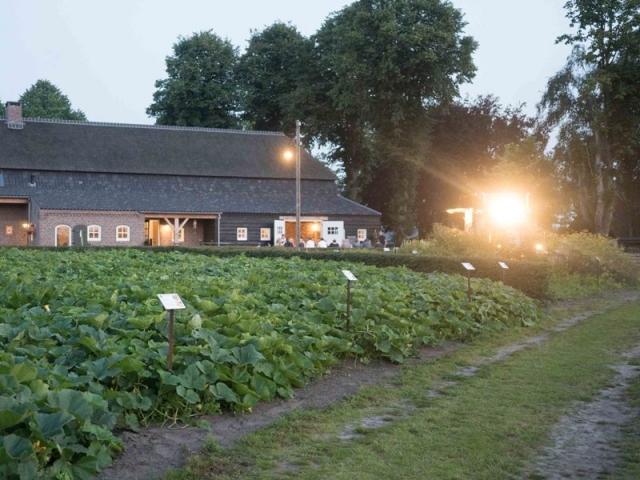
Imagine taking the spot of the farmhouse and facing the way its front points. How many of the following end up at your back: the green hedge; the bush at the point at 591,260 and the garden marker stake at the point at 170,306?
0

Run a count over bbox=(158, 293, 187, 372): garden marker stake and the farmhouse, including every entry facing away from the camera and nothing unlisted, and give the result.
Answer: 0

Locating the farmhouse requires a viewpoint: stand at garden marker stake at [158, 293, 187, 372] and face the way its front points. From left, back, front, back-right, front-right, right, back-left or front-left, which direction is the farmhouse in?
back-left

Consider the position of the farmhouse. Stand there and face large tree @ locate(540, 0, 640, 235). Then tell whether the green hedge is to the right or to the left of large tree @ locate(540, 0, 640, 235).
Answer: right

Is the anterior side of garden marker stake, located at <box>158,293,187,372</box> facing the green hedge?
no

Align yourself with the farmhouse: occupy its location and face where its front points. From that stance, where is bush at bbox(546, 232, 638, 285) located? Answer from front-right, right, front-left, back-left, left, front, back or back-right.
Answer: front-left

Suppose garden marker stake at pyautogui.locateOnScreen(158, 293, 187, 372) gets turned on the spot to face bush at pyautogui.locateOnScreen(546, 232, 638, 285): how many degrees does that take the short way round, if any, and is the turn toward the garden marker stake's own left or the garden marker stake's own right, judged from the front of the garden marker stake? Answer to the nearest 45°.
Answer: approximately 90° to the garden marker stake's own left

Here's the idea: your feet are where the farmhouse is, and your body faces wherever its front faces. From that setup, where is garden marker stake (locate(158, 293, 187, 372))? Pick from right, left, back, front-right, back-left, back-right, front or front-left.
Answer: front

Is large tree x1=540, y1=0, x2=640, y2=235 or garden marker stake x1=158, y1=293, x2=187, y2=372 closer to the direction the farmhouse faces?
the garden marker stake

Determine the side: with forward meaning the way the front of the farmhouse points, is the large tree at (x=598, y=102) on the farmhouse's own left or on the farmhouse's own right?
on the farmhouse's own left

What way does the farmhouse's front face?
toward the camera

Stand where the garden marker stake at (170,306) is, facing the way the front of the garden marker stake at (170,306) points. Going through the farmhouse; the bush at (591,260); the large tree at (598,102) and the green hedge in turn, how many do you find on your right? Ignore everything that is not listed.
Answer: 0
